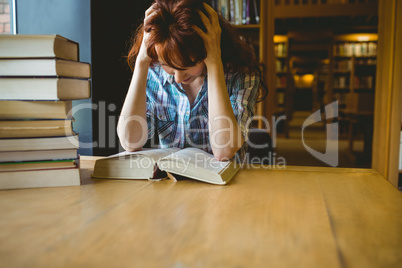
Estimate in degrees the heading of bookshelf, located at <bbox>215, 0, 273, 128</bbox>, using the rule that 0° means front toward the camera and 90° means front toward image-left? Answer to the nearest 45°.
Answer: approximately 0°

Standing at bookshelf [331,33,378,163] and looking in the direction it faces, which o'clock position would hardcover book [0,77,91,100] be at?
The hardcover book is roughly at 12 o'clock from the bookshelf.

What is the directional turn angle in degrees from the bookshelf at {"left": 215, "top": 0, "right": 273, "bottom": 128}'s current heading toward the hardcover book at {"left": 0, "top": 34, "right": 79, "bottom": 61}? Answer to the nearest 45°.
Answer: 0° — it already faces it

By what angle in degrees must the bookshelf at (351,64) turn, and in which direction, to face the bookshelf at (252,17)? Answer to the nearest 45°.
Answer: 0° — it already faces it

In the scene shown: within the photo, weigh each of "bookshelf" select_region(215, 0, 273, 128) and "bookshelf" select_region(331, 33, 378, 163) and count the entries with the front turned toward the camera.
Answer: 2

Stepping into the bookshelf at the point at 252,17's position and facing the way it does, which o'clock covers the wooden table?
The wooden table is roughly at 12 o'clock from the bookshelf.
